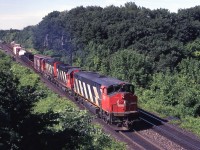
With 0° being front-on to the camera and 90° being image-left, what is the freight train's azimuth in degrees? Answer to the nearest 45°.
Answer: approximately 315°

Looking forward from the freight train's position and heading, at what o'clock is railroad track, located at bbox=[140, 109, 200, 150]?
The railroad track is roughly at 11 o'clock from the freight train.
